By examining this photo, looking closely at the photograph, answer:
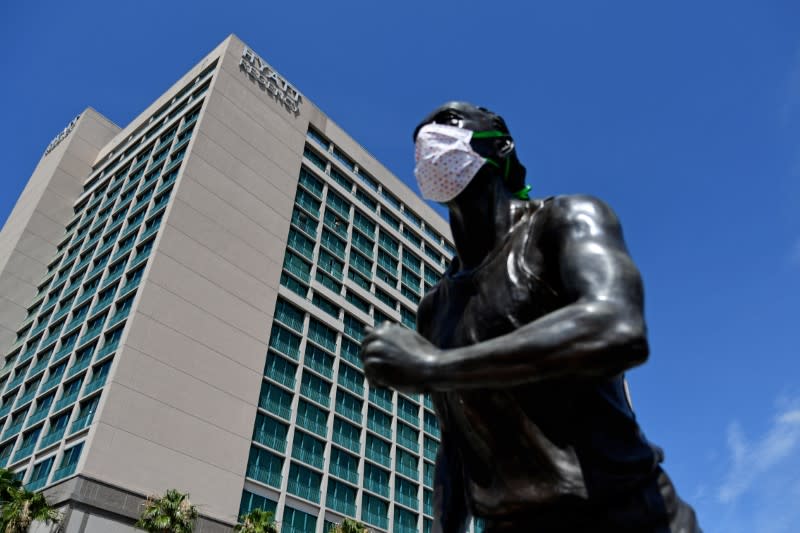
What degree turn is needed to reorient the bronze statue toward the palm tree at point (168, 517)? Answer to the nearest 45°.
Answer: approximately 90° to its right

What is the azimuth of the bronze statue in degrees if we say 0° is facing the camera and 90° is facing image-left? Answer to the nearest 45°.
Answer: approximately 45°

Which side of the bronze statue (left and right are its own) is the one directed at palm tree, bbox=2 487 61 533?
right

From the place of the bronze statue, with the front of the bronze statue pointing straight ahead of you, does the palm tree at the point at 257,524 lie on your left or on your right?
on your right
